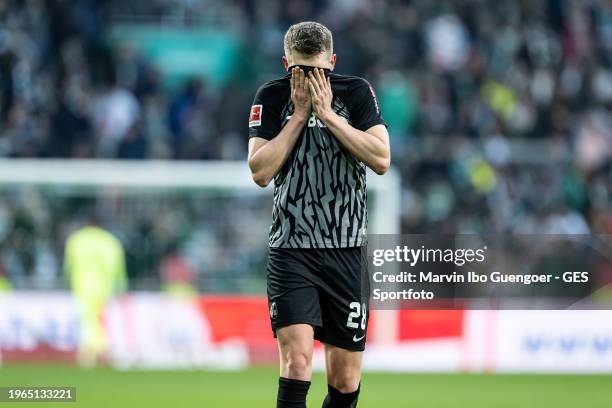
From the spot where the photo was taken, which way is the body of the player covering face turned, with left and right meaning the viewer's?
facing the viewer

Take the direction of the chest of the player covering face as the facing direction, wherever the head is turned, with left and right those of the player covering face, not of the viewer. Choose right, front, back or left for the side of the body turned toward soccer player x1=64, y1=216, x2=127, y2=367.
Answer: back
